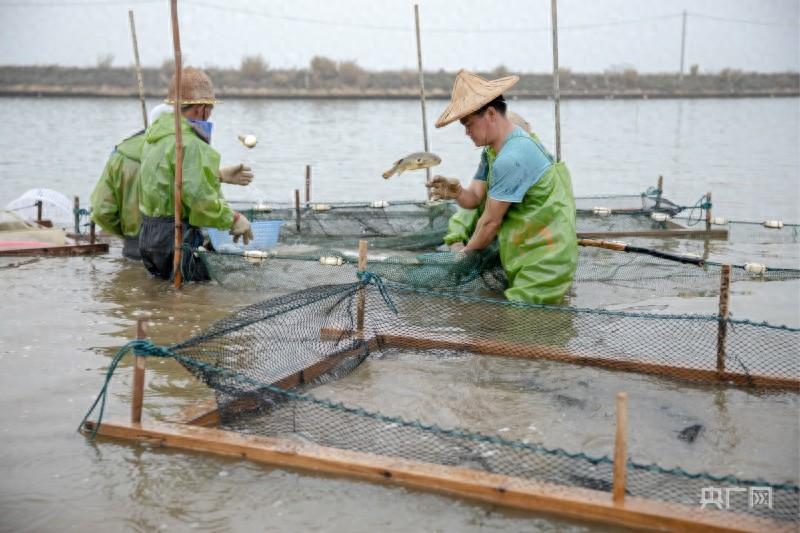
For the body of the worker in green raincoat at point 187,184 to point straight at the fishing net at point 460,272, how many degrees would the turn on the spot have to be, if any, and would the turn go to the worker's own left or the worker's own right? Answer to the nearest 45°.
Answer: approximately 45° to the worker's own right

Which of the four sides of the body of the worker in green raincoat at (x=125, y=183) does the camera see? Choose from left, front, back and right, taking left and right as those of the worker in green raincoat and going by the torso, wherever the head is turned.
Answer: back

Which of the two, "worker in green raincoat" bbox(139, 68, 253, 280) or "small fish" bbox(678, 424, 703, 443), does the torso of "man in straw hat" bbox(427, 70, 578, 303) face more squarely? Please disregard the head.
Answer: the worker in green raincoat

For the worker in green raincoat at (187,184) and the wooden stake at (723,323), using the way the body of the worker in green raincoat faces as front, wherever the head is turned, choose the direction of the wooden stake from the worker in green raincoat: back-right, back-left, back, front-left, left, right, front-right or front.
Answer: right

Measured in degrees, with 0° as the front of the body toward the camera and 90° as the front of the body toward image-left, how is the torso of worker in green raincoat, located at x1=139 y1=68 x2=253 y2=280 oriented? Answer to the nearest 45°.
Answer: approximately 225°

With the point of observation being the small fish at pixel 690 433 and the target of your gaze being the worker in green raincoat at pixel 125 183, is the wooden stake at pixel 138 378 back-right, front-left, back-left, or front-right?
front-left

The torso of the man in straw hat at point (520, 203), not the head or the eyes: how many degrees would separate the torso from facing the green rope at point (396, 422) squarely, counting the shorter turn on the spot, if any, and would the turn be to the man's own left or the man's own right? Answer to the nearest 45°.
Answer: approximately 90° to the man's own left

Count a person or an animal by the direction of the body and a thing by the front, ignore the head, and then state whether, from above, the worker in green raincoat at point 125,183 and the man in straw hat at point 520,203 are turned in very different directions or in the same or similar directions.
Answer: very different directions

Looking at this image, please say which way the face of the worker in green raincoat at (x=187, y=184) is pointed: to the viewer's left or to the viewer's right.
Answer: to the viewer's right

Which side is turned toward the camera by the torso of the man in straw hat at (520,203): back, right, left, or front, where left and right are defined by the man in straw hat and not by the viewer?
left

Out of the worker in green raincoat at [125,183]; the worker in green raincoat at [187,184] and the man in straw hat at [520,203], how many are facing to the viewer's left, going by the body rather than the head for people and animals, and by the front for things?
1

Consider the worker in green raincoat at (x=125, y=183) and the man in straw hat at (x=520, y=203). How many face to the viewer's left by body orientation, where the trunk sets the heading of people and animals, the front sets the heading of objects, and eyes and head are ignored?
1

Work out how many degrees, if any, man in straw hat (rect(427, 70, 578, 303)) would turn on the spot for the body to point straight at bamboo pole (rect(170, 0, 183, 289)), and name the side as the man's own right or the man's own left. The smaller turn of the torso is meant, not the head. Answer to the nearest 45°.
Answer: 0° — they already face it

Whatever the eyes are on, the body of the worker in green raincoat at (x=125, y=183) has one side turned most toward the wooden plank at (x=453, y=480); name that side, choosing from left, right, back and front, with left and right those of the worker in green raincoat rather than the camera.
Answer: right
